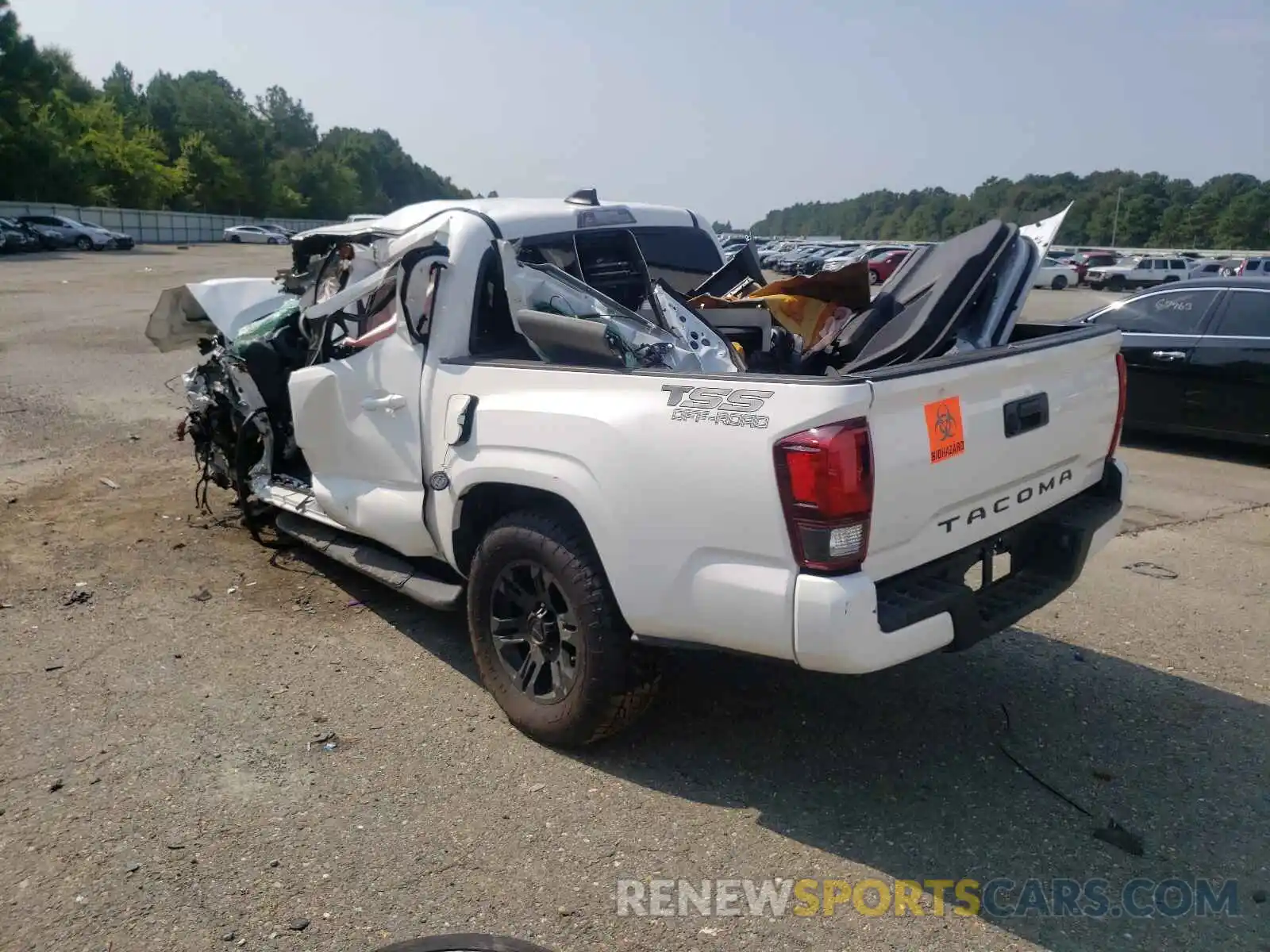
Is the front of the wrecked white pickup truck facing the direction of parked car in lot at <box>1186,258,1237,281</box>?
no

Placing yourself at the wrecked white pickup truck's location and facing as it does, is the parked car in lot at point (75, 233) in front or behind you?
in front

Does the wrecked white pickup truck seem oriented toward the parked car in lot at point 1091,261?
no

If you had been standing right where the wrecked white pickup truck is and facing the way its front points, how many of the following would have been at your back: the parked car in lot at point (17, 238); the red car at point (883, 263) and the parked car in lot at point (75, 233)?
0

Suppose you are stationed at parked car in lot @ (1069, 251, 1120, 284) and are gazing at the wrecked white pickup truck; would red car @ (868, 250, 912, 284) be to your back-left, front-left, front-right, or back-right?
front-right

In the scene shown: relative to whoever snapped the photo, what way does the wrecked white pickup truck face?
facing away from the viewer and to the left of the viewer

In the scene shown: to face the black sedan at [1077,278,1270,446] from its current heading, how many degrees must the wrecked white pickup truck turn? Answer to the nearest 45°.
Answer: approximately 90° to its right

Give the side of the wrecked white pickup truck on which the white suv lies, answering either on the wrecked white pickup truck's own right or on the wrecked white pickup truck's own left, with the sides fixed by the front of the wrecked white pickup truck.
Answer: on the wrecked white pickup truck's own right

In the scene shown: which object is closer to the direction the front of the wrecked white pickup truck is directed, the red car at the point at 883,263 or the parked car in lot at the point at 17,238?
the parked car in lot

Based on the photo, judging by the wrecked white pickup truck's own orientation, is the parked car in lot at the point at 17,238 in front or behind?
in front

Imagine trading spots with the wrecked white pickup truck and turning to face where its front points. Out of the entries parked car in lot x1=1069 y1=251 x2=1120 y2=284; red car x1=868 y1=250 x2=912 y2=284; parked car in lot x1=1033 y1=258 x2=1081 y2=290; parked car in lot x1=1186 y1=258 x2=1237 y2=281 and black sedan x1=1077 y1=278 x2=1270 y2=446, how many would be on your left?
0

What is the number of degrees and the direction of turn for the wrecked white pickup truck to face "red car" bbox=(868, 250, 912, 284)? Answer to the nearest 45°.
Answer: approximately 45° to its right
